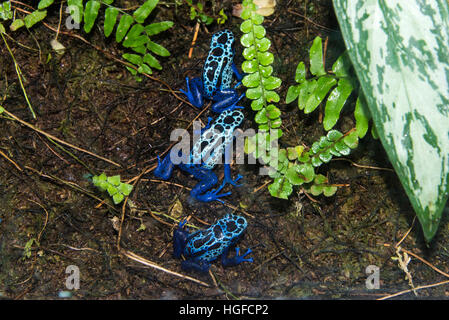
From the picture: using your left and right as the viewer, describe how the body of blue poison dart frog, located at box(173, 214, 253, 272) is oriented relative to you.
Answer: facing away from the viewer and to the right of the viewer

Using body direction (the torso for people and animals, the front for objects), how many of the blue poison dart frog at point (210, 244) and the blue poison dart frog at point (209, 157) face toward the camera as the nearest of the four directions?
0

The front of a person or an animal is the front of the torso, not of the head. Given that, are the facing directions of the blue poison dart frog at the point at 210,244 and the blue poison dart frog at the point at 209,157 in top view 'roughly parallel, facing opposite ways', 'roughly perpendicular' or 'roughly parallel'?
roughly parallel

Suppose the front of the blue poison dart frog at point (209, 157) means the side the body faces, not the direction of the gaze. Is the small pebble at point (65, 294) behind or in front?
behind

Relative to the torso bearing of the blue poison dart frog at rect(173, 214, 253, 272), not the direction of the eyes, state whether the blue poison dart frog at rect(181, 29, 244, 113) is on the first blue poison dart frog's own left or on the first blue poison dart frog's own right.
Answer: on the first blue poison dart frog's own left

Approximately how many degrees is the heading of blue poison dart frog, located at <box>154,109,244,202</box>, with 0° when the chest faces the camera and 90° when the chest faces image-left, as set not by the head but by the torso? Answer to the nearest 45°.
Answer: approximately 225°
